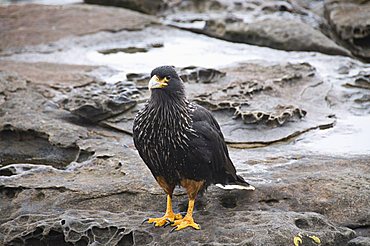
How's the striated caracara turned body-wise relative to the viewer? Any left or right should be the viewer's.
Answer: facing the viewer and to the left of the viewer
